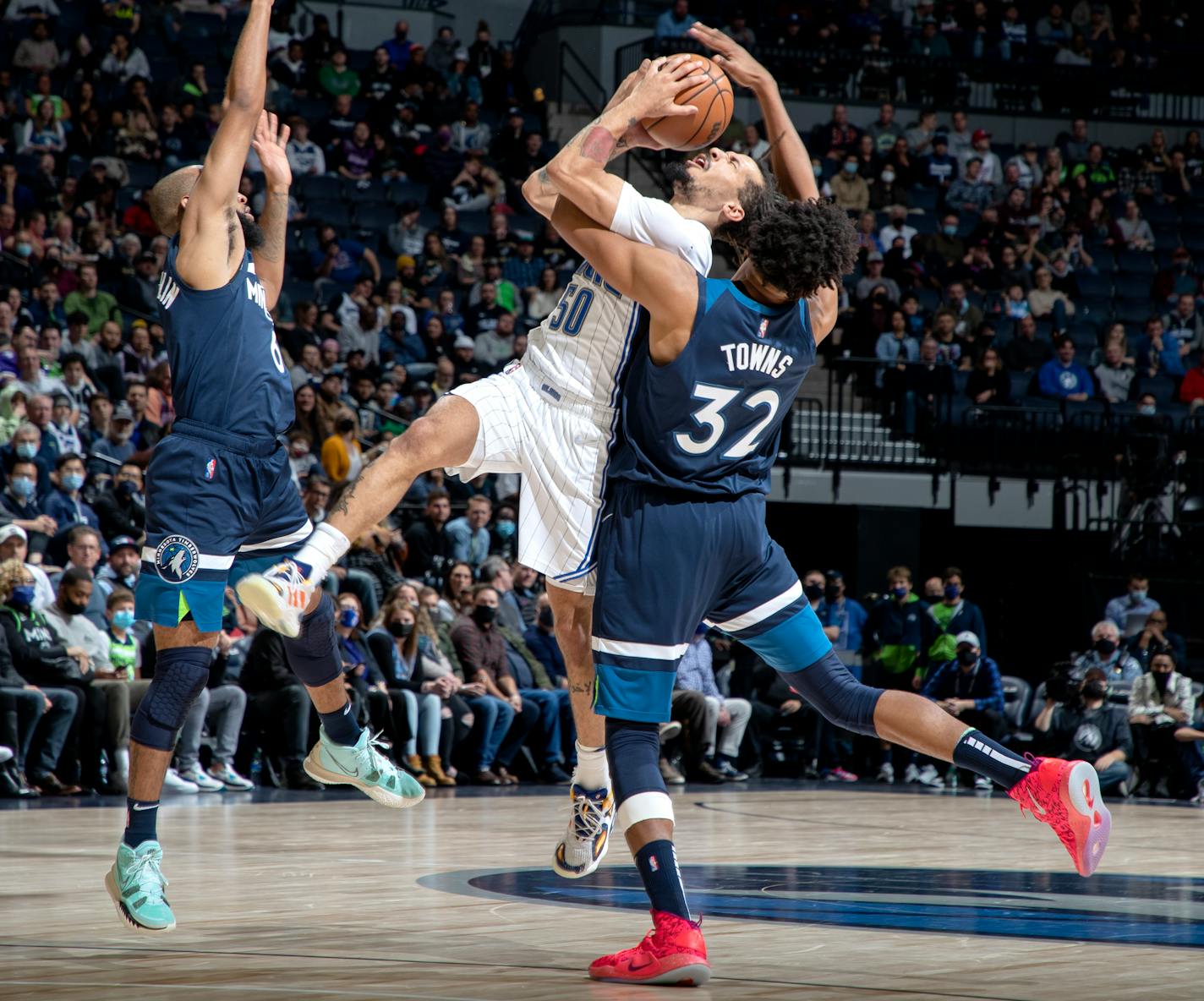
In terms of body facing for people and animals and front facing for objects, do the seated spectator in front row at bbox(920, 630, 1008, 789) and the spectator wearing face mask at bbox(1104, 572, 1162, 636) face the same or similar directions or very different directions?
same or similar directions

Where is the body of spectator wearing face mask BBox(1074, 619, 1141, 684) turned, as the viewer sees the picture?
toward the camera

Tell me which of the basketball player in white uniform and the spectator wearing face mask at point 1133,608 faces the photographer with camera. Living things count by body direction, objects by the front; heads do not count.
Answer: the spectator wearing face mask

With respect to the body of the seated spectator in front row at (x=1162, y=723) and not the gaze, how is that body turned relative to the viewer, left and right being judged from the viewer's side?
facing the viewer

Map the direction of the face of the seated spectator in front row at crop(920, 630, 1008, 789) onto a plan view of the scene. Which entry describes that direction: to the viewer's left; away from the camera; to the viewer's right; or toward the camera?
toward the camera

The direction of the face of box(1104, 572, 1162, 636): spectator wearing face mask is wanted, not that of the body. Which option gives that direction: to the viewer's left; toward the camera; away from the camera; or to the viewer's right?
toward the camera

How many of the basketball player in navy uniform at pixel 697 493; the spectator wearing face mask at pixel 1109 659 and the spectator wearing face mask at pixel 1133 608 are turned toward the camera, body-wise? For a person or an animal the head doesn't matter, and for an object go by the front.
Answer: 2

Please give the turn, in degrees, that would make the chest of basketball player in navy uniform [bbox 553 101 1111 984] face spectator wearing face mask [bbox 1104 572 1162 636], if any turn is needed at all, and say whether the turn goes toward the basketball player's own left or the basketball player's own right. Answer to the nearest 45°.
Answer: approximately 45° to the basketball player's own right

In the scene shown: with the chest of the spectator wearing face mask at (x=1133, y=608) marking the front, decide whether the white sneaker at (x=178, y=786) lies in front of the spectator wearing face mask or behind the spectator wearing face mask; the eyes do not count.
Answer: in front

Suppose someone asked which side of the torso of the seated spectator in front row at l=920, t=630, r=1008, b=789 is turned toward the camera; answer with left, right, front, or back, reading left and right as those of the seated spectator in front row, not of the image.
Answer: front

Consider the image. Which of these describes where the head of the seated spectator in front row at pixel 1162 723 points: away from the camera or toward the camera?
toward the camera

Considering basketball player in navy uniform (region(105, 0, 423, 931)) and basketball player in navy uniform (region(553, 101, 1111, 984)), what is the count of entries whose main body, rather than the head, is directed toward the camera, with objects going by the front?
0

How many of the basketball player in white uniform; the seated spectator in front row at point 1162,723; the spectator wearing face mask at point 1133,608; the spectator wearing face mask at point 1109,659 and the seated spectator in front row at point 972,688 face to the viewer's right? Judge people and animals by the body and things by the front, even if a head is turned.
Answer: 0

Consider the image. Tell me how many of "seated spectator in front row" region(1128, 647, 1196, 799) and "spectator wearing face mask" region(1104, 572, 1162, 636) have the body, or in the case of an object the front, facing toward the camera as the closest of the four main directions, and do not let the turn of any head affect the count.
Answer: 2

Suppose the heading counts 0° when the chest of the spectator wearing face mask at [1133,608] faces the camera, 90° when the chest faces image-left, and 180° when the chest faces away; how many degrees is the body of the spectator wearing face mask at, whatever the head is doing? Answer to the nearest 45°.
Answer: approximately 0°

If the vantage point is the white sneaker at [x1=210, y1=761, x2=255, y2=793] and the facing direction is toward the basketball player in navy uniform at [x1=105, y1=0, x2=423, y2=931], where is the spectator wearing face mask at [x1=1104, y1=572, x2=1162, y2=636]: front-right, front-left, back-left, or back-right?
back-left

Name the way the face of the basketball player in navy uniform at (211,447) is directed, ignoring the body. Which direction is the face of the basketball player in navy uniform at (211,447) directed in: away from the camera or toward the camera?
away from the camera

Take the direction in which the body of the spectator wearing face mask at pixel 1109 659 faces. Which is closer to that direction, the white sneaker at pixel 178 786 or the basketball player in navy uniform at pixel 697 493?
the basketball player in navy uniform

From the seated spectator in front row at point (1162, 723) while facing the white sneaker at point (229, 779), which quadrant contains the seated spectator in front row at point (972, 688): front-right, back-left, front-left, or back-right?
front-right

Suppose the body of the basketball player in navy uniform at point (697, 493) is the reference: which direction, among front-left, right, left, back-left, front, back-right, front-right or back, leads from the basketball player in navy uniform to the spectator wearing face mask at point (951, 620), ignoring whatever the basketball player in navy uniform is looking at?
front-right

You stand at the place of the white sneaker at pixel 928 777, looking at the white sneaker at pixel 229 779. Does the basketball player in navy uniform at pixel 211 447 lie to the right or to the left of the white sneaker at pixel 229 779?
left
